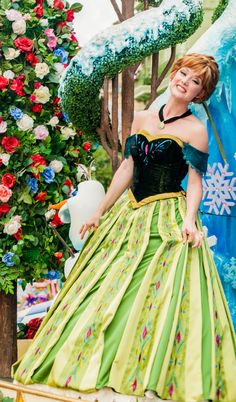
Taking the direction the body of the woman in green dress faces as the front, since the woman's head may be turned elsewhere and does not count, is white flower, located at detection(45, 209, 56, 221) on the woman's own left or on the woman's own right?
on the woman's own right

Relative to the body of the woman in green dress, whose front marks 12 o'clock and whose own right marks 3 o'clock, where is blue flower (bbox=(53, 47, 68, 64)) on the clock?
The blue flower is roughly at 4 o'clock from the woman in green dress.

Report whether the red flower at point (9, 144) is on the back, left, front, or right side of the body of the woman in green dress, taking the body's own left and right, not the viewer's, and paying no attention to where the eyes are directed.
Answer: right

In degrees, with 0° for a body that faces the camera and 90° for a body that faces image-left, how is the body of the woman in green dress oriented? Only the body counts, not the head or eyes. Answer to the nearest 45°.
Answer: approximately 45°

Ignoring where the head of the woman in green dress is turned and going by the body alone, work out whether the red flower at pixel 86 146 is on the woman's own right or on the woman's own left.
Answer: on the woman's own right

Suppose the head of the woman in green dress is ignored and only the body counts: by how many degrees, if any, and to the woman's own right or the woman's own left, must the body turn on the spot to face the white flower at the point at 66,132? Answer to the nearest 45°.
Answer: approximately 135° to the woman's own right

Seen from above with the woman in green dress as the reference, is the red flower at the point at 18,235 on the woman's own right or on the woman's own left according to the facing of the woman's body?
on the woman's own right

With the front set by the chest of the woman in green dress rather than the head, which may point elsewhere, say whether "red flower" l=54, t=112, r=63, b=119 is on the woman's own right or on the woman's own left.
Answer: on the woman's own right

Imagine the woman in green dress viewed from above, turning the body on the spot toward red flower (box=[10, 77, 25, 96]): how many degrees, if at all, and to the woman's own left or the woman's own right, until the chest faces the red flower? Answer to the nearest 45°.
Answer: approximately 135° to the woman's own right

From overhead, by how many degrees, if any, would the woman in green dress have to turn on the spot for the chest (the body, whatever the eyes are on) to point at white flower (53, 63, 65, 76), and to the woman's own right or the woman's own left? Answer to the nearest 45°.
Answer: approximately 135° to the woman's own right

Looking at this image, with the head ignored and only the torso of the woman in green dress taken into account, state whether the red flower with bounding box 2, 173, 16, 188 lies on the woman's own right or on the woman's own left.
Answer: on the woman's own right
